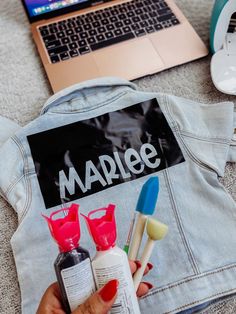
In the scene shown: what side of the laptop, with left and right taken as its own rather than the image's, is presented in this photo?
front
